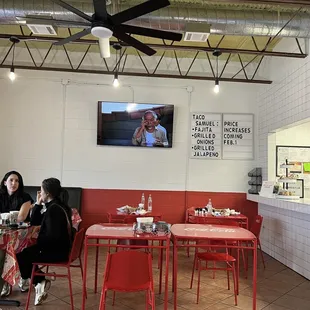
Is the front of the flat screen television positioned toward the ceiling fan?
yes

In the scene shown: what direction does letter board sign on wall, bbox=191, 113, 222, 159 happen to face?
toward the camera

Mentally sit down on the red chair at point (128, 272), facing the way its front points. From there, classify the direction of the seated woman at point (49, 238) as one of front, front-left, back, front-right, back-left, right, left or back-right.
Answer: front-left

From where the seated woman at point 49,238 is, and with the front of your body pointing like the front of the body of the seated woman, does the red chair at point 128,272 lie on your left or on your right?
on your left

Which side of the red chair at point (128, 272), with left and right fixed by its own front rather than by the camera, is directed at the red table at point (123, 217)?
front

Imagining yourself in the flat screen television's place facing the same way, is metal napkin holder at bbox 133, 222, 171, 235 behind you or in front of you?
in front

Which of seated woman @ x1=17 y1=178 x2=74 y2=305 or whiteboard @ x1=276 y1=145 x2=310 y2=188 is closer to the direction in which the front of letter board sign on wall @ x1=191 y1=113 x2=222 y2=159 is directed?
the seated woman

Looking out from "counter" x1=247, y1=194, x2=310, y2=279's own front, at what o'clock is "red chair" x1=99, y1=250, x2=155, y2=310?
The red chair is roughly at 11 o'clock from the counter.

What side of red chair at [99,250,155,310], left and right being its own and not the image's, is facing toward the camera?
back

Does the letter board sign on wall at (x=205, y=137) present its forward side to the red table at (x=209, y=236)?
yes

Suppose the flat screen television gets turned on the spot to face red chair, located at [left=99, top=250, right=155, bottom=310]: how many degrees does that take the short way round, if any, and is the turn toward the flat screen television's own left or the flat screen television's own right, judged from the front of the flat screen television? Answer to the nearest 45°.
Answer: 0° — it already faces it

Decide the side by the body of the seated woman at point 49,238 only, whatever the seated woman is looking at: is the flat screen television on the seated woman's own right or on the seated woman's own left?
on the seated woman's own right

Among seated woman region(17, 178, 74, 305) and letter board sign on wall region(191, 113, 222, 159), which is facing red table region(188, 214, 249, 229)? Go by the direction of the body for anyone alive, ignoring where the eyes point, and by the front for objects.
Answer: the letter board sign on wall

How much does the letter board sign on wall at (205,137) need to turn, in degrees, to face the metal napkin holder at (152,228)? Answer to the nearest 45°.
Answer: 0° — it already faces it

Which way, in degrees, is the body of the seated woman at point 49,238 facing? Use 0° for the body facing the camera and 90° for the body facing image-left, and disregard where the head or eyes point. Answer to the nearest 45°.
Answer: approximately 90°

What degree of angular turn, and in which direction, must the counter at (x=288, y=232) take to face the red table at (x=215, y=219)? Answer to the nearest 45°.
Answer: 0° — it already faces it

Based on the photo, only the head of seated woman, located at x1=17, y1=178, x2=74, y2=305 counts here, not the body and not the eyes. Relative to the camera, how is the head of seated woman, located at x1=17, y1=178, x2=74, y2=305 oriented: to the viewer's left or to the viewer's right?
to the viewer's left

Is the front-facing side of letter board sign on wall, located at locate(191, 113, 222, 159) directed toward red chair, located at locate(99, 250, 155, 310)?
yes

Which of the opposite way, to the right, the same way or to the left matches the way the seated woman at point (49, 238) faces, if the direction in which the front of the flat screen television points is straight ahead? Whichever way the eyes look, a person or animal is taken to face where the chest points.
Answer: to the right
